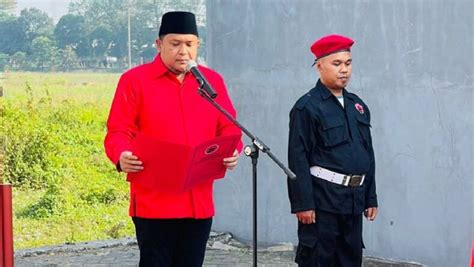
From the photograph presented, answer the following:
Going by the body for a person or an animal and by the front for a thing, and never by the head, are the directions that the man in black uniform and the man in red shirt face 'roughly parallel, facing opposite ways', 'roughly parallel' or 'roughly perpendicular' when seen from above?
roughly parallel

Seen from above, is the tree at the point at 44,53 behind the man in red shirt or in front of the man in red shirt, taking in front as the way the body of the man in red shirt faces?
behind

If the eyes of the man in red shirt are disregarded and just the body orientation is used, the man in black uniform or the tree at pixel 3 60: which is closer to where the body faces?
the man in black uniform

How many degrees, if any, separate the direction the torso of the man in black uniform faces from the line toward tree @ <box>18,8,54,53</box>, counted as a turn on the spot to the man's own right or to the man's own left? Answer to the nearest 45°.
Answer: approximately 180°

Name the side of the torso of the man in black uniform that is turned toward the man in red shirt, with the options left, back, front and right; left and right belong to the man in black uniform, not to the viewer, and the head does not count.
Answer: right

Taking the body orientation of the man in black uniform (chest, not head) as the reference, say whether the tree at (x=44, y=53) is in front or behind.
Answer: behind

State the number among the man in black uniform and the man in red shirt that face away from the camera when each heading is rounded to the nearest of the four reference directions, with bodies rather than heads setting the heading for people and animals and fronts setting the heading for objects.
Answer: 0

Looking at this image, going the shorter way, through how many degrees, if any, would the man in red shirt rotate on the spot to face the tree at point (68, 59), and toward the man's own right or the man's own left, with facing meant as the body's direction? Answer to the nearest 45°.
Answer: approximately 135° to the man's own left

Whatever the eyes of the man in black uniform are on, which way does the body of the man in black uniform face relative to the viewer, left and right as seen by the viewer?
facing the viewer and to the right of the viewer
